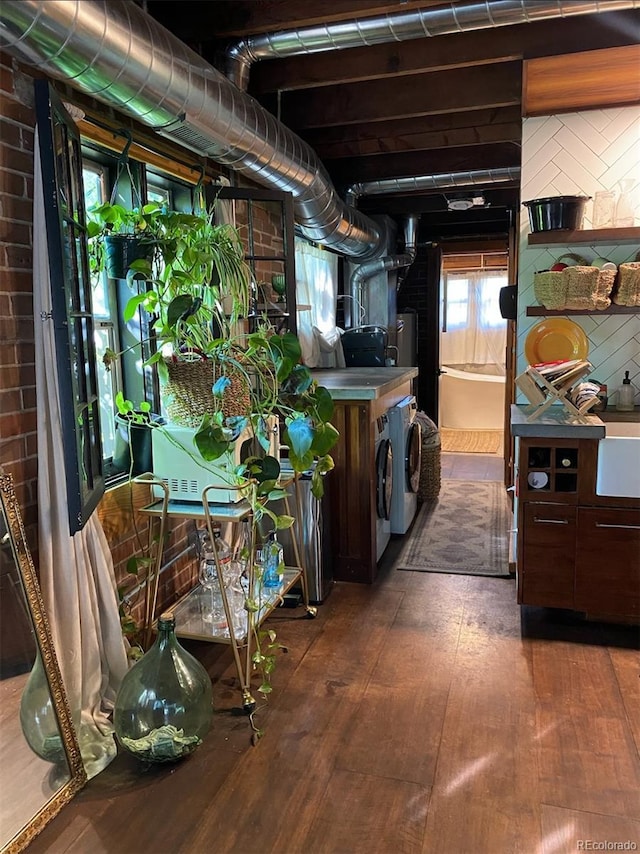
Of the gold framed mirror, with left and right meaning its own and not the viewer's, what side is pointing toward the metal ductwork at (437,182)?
left

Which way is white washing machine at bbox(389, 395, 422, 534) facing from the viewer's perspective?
to the viewer's right

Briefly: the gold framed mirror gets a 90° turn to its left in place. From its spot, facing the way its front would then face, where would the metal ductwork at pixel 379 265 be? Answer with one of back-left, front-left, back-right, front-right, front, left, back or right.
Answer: front

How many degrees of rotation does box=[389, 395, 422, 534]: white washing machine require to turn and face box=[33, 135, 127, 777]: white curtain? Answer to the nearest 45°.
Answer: approximately 135° to its right

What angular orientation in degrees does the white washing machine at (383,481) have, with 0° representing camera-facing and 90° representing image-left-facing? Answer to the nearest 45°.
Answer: approximately 270°

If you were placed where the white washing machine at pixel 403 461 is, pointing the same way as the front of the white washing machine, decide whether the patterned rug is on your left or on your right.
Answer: on your left

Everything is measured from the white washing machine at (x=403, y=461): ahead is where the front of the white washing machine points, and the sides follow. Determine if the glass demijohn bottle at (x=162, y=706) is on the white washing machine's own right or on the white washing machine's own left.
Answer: on the white washing machine's own right

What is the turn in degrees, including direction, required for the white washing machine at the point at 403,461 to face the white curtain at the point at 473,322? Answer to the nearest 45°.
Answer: approximately 90° to its left
